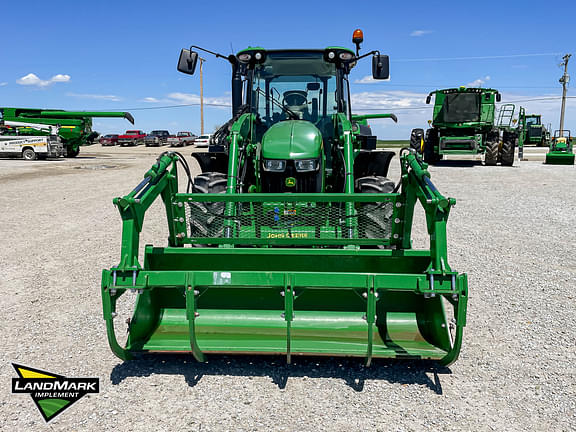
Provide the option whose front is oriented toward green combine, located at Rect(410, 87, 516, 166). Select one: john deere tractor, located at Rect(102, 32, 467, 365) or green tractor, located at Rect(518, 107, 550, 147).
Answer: the green tractor

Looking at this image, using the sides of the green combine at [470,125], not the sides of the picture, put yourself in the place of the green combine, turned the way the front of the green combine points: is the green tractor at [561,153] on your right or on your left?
on your left

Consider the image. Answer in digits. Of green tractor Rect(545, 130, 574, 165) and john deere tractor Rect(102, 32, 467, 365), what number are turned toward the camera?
2

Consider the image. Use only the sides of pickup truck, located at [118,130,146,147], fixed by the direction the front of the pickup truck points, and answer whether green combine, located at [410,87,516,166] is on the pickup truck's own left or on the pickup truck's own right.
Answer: on the pickup truck's own left

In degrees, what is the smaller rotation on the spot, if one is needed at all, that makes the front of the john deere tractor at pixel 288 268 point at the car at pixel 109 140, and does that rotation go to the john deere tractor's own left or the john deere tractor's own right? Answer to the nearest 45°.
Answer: approximately 180°

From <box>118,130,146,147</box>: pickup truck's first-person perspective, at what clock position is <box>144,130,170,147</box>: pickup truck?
<box>144,130,170,147</box>: pickup truck is roughly at 8 o'clock from <box>118,130,146,147</box>: pickup truck.

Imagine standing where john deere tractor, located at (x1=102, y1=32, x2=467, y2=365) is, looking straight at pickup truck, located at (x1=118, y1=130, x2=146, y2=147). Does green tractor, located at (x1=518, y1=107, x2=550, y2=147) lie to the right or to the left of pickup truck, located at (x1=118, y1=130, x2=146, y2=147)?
right

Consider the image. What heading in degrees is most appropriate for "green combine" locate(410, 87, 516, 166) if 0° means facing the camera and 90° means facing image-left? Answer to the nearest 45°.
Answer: approximately 0°

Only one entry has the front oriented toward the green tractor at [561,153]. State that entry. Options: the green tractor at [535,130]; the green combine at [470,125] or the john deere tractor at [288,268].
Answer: the green tractor at [535,130]

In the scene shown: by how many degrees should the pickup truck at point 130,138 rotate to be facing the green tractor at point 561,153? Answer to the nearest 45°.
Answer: approximately 90° to its left
